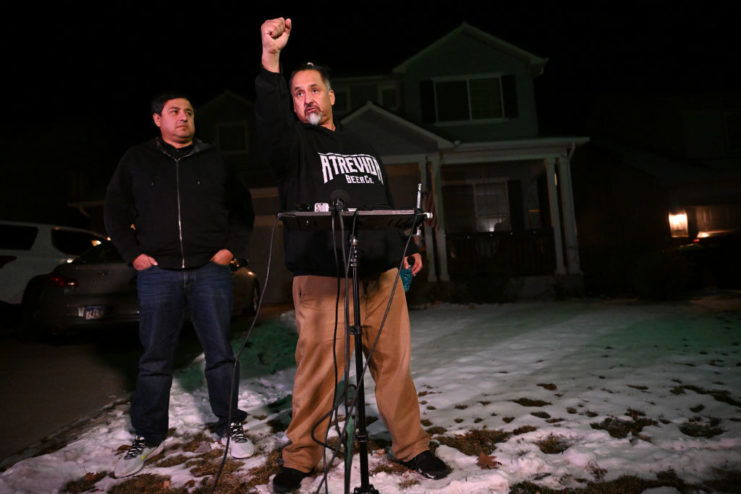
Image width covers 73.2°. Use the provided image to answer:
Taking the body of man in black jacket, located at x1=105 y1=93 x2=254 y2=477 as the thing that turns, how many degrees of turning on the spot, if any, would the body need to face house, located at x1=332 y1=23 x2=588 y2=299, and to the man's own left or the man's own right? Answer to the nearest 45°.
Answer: approximately 135° to the man's own left

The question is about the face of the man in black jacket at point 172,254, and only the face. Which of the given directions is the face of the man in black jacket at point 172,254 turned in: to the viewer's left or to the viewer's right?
to the viewer's right

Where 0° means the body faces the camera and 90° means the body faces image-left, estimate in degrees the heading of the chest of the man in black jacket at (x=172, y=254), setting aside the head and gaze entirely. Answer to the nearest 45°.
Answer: approximately 0°

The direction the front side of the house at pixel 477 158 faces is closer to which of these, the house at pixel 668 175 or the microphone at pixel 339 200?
the microphone

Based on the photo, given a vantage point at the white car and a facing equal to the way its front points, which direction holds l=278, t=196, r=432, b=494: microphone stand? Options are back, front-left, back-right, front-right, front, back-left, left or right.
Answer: back-right

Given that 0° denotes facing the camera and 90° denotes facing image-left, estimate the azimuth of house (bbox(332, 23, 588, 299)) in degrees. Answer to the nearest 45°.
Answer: approximately 0°

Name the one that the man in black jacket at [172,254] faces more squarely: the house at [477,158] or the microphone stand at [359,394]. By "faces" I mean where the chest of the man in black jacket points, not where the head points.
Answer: the microphone stand

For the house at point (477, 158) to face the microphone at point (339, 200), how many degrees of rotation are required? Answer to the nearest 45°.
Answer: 0° — it already faces it

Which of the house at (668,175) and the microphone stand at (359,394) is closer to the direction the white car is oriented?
the house

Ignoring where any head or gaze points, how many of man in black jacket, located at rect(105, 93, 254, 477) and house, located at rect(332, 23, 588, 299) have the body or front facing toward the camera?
2

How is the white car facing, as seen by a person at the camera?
facing away from the viewer and to the right of the viewer

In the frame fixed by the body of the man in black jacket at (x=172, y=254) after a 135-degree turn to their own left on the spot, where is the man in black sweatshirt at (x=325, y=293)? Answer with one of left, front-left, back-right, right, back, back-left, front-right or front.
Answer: right

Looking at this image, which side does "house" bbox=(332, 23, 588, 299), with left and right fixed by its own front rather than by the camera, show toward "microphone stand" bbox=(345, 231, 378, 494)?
front

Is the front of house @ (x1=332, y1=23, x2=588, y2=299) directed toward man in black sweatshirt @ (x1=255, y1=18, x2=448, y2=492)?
yes

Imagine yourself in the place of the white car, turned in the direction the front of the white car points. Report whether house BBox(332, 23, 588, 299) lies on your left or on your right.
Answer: on your right
